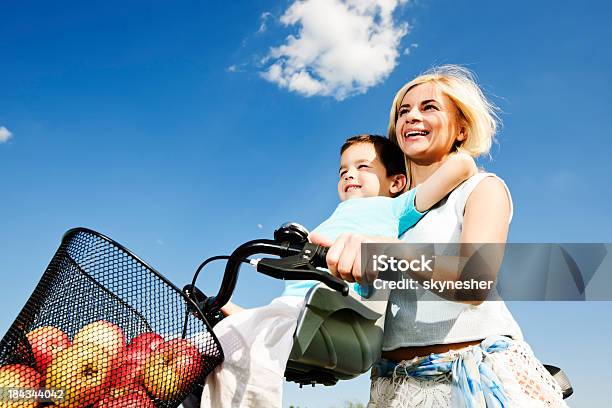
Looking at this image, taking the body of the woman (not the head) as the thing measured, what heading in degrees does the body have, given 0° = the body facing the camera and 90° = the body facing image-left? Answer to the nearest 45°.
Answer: approximately 45°

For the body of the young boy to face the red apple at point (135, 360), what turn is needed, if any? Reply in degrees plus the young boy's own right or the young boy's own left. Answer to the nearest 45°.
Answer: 0° — they already face it

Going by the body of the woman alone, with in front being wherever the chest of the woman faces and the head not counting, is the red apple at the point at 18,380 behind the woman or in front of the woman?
in front

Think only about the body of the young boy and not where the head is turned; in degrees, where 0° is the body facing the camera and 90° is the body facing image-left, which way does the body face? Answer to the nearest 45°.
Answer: approximately 45°

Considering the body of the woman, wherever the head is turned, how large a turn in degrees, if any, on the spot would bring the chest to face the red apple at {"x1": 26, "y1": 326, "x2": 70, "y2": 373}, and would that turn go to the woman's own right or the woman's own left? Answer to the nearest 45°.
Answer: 0° — they already face it

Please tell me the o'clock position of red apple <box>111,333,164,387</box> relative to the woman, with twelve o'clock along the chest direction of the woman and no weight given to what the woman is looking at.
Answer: The red apple is roughly at 12 o'clock from the woman.

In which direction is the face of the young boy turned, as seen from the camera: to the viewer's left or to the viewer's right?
to the viewer's left

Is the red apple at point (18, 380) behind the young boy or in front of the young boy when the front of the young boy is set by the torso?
in front

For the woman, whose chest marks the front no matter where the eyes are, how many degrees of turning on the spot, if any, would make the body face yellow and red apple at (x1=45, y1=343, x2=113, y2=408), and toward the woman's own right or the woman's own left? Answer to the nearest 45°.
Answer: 0° — they already face it

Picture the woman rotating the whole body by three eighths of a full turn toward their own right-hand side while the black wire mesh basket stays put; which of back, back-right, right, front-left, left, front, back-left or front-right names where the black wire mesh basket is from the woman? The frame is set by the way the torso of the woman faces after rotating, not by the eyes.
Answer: back-left

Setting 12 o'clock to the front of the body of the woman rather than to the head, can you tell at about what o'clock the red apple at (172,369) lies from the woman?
The red apple is roughly at 12 o'clock from the woman.

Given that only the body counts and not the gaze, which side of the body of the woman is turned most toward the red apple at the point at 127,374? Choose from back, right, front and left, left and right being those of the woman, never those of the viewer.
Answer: front

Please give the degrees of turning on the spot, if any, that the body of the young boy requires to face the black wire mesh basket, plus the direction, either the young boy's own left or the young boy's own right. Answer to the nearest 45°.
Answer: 0° — they already face it
